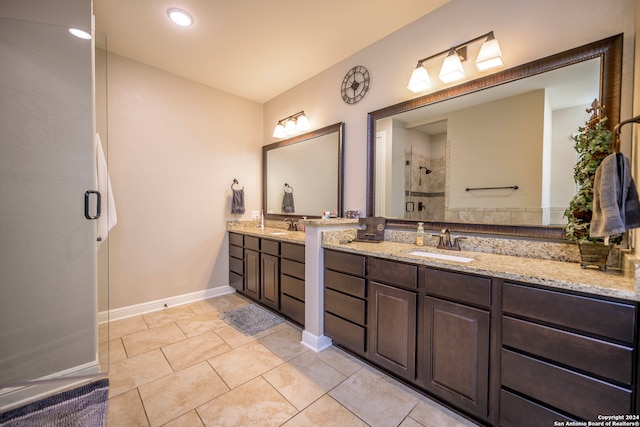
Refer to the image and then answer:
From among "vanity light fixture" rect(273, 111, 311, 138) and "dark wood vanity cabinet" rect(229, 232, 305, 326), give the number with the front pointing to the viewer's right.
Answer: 0

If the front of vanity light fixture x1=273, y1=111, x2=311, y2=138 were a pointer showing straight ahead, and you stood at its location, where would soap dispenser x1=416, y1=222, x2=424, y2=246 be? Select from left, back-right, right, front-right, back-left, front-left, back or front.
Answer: left

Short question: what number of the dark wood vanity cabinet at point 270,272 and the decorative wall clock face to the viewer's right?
0

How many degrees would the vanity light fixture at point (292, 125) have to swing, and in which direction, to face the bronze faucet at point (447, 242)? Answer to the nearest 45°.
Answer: approximately 90° to its left

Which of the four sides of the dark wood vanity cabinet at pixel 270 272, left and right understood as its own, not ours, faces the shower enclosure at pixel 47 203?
front

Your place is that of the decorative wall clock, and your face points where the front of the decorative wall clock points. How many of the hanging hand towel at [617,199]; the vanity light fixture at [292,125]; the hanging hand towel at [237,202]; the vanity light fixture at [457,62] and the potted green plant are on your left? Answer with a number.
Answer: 3

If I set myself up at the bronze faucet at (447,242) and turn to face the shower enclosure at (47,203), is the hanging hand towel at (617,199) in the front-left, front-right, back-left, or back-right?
back-left

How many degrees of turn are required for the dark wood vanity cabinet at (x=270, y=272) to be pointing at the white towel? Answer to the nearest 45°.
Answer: approximately 45° to its right

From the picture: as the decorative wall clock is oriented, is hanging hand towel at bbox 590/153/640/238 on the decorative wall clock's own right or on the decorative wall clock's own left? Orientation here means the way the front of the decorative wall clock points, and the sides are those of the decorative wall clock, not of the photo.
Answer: on the decorative wall clock's own left

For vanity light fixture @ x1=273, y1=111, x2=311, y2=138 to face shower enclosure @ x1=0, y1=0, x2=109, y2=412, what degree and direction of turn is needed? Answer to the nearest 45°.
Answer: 0° — it already faces it

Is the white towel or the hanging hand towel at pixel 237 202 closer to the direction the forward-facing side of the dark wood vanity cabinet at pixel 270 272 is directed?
the white towel

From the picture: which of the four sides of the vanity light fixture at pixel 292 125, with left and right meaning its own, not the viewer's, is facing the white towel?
front

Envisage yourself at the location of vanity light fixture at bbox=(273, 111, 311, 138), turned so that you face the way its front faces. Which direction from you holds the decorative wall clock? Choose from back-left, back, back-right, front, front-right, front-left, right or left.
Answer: left

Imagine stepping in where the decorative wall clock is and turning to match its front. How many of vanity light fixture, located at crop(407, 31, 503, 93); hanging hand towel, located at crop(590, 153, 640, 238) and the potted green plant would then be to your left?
3
